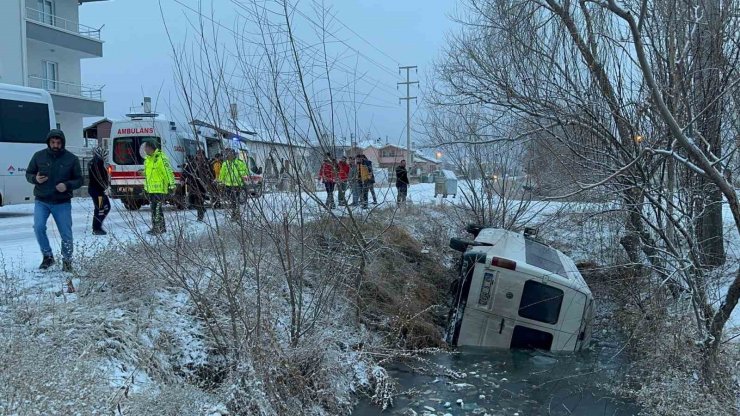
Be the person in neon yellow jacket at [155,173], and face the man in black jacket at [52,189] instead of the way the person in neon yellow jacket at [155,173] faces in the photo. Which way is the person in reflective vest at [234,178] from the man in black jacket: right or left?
left

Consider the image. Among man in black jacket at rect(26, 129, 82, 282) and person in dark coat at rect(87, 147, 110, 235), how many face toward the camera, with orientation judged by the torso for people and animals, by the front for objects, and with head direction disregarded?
1

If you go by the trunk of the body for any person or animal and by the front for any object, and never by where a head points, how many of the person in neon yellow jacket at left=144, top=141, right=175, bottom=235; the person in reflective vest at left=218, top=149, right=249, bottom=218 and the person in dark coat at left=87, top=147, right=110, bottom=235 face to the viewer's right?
1

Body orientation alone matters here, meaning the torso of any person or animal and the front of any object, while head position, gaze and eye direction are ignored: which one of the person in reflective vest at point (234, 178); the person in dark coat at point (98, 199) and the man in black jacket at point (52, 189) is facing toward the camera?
the man in black jacket

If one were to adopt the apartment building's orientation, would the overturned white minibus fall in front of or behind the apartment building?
in front

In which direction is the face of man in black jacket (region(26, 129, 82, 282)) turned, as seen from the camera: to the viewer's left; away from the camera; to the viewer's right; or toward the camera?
toward the camera

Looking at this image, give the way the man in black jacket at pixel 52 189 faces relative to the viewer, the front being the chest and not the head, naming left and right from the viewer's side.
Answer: facing the viewer
